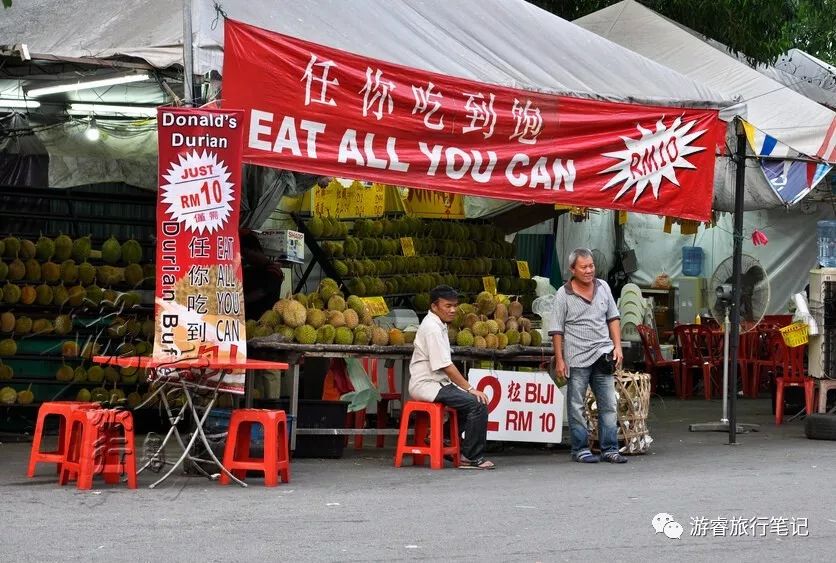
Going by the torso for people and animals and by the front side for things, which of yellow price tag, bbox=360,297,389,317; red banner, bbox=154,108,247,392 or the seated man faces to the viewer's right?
the seated man

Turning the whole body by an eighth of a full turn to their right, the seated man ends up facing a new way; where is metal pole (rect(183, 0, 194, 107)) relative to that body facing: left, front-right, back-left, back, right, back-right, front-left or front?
right

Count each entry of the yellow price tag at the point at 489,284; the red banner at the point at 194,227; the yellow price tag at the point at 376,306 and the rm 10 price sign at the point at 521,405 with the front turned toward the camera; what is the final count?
4

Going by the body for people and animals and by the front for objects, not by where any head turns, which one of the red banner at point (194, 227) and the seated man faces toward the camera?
the red banner

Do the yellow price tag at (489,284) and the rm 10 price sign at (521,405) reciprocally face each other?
no

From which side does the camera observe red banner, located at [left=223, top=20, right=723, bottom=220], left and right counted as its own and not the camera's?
front

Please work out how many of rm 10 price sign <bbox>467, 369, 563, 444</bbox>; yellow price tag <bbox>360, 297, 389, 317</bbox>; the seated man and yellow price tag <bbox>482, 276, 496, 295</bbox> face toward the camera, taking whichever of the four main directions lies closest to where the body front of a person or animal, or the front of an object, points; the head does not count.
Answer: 3

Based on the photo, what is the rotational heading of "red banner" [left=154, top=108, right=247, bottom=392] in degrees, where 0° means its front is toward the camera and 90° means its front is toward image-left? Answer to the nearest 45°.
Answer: approximately 0°

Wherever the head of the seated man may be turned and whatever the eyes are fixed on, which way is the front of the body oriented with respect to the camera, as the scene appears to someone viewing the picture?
to the viewer's right

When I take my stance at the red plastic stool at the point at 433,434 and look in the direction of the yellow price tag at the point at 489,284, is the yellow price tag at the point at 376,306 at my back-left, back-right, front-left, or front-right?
front-left

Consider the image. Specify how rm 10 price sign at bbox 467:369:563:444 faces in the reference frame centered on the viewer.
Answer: facing the viewer

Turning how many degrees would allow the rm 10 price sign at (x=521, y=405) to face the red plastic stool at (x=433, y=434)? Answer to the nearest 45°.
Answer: approximately 45° to its right

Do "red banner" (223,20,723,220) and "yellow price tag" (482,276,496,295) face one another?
no
